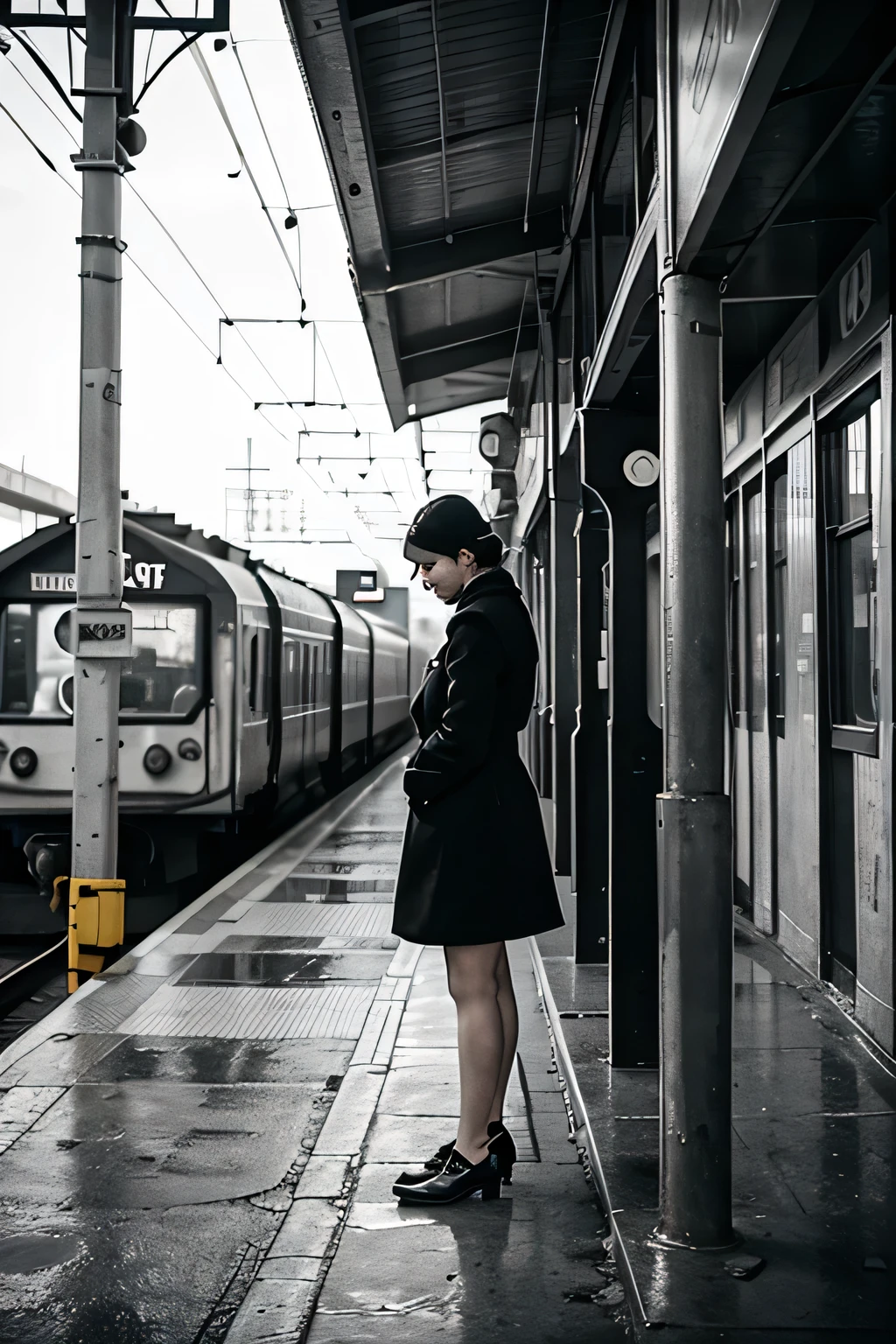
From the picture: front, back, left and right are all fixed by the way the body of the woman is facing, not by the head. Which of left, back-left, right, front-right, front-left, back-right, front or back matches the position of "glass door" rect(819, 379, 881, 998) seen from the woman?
back-right

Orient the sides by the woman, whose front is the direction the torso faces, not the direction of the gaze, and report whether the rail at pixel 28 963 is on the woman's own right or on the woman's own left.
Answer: on the woman's own right

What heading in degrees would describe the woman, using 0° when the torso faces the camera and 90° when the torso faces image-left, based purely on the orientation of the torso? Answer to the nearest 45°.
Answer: approximately 90°

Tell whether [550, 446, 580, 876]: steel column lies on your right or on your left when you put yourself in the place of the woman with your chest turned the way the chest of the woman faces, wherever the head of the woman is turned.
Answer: on your right

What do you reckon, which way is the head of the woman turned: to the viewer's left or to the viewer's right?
to the viewer's left
